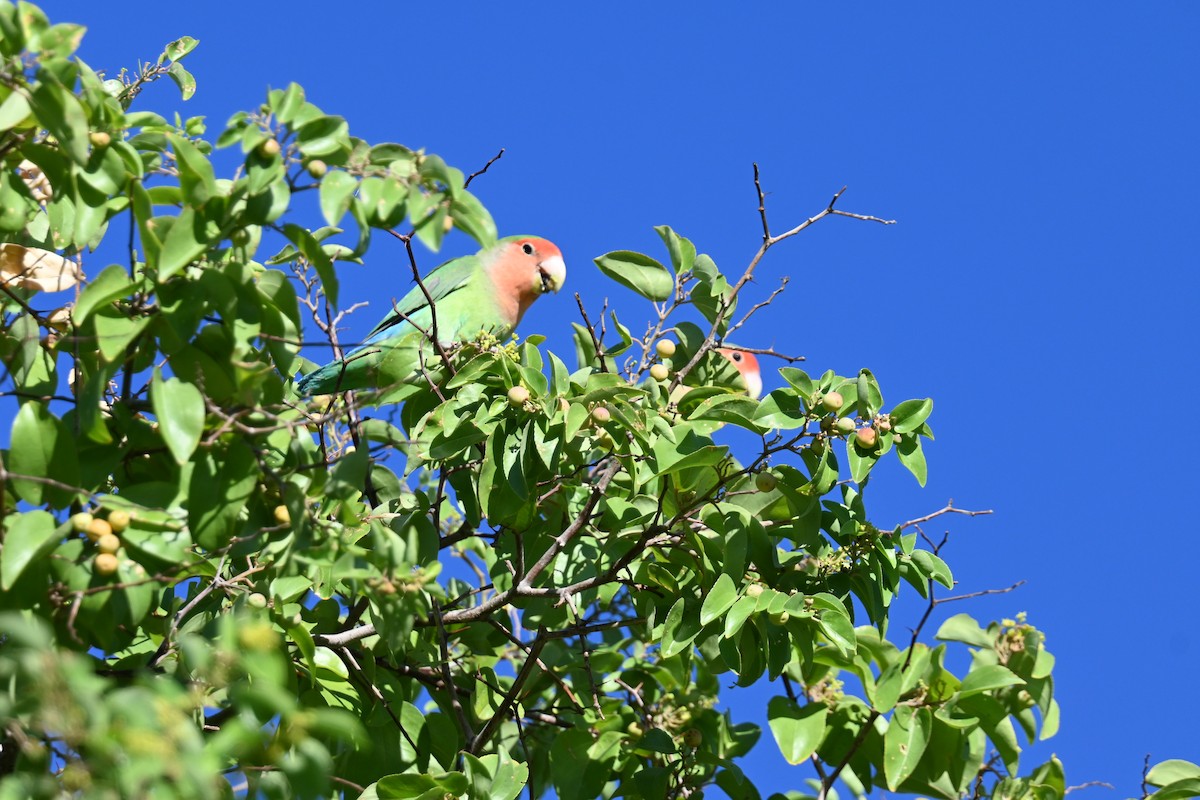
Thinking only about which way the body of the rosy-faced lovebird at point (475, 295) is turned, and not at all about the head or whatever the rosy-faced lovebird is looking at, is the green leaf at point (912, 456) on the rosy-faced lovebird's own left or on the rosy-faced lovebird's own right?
on the rosy-faced lovebird's own right

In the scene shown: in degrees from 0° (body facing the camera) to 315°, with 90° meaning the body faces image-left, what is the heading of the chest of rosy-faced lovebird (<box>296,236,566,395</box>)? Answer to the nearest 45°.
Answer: approximately 270°

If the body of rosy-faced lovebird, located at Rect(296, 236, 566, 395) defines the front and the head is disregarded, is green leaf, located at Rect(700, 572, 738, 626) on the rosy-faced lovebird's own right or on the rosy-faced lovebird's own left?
on the rosy-faced lovebird's own right

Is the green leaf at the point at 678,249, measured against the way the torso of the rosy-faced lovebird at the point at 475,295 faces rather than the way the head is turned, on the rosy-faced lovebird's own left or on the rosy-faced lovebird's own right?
on the rosy-faced lovebird's own right

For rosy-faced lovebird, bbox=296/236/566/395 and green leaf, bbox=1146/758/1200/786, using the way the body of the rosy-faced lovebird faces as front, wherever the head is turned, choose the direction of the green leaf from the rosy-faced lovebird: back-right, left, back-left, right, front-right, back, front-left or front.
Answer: front-right
